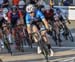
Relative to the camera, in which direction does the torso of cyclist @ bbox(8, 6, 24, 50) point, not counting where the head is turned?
toward the camera
